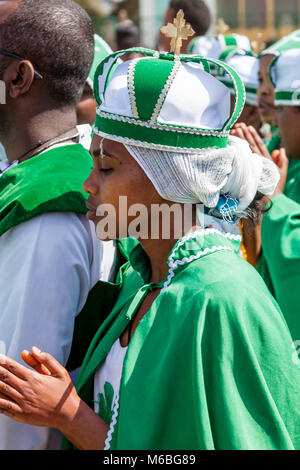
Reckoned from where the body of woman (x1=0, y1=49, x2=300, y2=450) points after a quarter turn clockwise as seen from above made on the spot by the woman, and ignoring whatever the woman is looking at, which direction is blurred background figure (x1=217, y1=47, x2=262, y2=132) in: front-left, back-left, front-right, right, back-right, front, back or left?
front

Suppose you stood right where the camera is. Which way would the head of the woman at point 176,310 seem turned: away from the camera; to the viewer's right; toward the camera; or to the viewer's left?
to the viewer's left

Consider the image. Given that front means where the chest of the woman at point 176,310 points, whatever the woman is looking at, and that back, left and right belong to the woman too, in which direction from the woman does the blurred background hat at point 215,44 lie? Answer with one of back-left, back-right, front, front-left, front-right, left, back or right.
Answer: right

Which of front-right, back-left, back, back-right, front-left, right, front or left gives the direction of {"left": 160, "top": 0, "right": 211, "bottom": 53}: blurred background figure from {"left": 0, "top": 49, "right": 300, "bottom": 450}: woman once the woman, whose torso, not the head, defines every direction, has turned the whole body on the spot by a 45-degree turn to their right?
front-right

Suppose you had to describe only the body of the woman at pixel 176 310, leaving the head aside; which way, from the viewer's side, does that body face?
to the viewer's left
